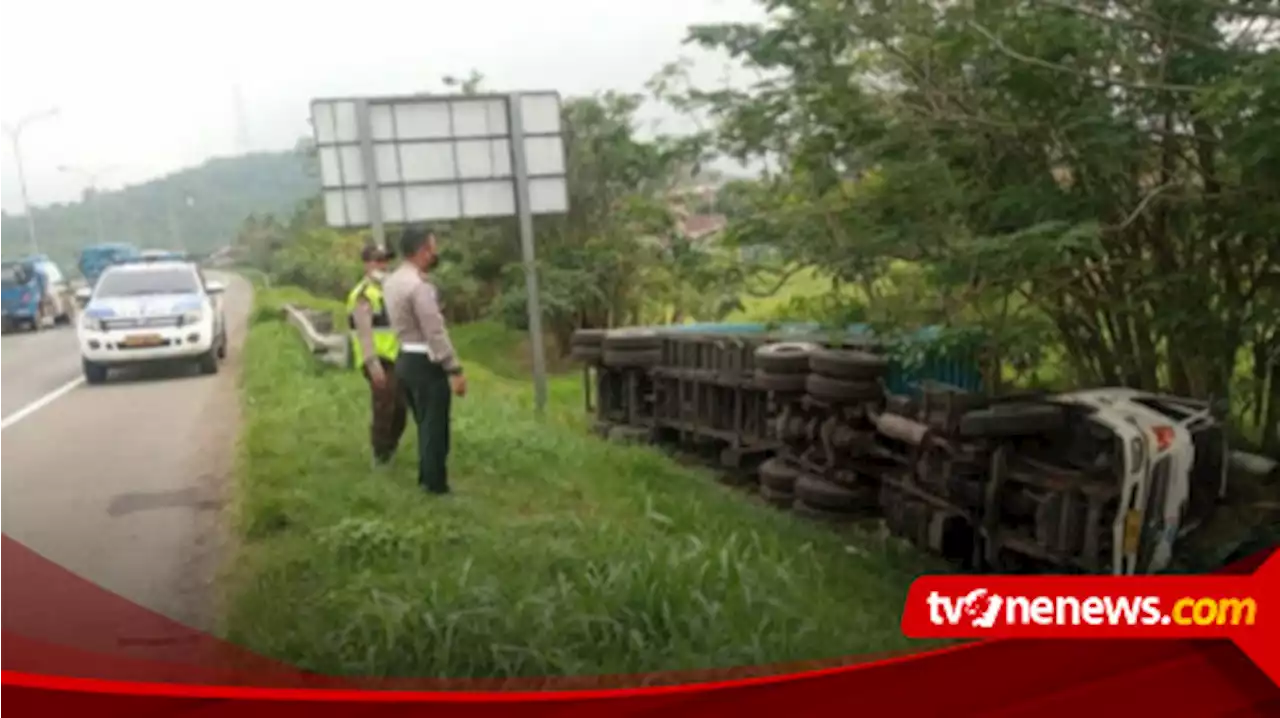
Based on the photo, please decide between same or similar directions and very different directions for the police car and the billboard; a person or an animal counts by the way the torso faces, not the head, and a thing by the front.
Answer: very different directions

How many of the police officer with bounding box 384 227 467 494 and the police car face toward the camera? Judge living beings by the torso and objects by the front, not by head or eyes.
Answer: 1

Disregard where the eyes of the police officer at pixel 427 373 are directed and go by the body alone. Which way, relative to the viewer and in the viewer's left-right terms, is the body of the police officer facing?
facing away from the viewer and to the right of the viewer

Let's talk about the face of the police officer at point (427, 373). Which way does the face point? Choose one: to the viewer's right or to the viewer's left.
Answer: to the viewer's right

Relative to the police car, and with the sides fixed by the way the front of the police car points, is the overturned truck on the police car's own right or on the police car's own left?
on the police car's own left

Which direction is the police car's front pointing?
toward the camera

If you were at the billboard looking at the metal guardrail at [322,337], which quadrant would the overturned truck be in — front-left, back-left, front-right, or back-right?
back-right

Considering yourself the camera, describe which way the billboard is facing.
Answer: facing away from the viewer

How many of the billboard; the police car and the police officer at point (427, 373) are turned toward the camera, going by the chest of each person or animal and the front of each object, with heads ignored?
1

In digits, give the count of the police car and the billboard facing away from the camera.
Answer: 1
